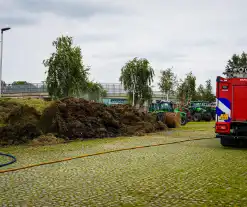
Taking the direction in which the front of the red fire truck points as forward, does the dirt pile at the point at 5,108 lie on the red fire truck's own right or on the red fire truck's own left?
on the red fire truck's own left

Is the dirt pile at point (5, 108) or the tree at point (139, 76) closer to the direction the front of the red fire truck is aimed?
the tree

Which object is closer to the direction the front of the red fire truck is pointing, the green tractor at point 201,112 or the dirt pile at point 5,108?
the green tractor
